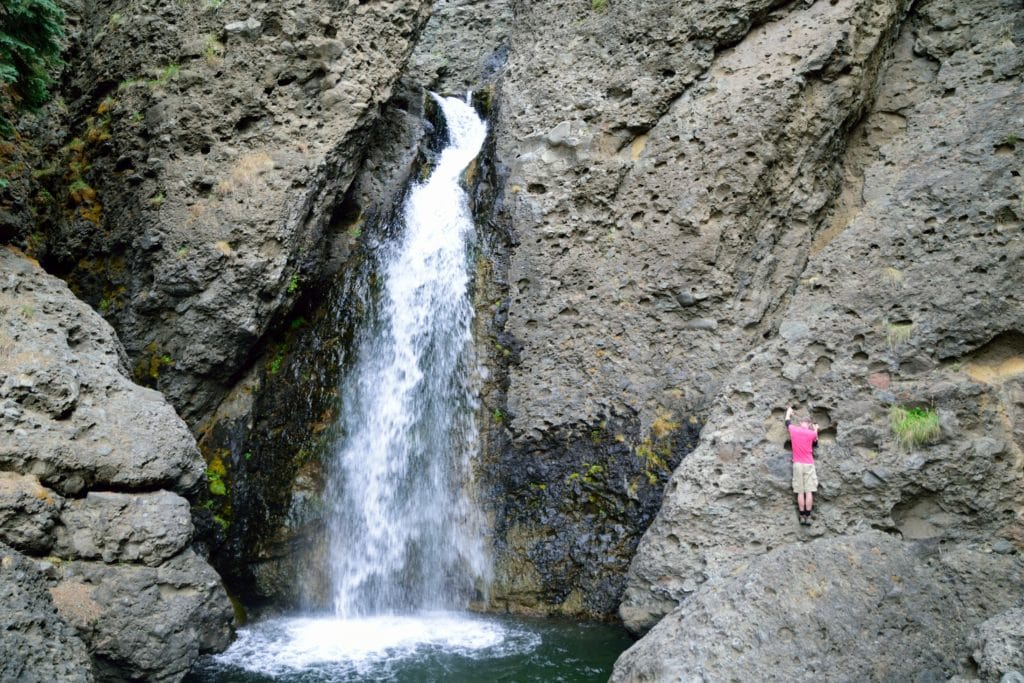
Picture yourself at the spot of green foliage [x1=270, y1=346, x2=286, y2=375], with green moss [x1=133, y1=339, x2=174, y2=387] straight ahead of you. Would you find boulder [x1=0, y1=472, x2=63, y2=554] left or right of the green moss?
left

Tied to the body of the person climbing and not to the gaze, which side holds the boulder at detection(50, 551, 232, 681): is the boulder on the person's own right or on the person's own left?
on the person's own left

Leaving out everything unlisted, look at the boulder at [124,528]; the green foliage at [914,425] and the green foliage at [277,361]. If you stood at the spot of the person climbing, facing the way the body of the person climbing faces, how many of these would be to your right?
1

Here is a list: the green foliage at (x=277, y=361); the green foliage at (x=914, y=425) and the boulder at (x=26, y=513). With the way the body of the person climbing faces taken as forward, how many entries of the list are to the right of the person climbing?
1

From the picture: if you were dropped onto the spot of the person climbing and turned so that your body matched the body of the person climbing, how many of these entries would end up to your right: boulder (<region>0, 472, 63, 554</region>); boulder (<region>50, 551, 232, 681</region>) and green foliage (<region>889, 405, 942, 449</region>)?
1

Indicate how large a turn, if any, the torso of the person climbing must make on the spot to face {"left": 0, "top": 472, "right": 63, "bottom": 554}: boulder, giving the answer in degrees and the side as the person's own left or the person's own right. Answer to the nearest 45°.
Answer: approximately 135° to the person's own left

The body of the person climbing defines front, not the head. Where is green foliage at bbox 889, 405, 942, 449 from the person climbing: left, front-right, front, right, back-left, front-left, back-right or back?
right

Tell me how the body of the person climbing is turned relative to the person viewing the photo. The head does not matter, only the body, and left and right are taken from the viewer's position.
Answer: facing away from the viewer

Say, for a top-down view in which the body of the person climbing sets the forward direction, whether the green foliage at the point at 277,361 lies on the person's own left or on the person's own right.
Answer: on the person's own left

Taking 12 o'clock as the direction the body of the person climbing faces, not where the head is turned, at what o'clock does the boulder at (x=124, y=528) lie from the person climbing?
The boulder is roughly at 8 o'clock from the person climbing.

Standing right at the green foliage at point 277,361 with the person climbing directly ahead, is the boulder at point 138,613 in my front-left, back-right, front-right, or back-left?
front-right

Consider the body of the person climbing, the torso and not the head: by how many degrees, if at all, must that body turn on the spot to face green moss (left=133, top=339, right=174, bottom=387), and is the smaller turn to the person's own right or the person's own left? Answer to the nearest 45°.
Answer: approximately 90° to the person's own left

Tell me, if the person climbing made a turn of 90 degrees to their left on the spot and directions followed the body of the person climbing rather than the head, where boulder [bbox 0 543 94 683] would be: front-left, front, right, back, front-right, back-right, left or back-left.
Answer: front-left

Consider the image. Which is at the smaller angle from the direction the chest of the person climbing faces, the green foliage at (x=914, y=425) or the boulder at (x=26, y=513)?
the green foliage
